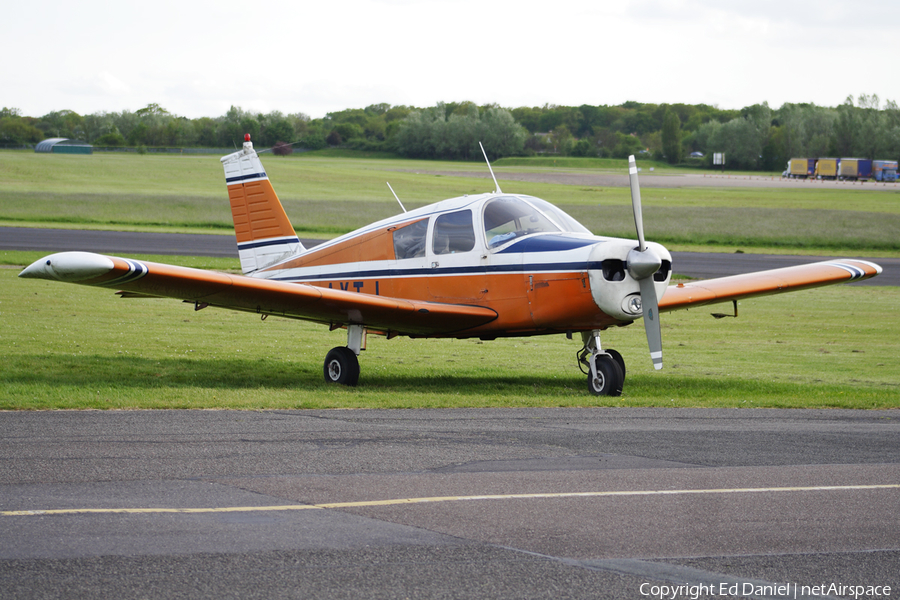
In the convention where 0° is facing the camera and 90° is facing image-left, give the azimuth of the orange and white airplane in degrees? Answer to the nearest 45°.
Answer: approximately 315°
